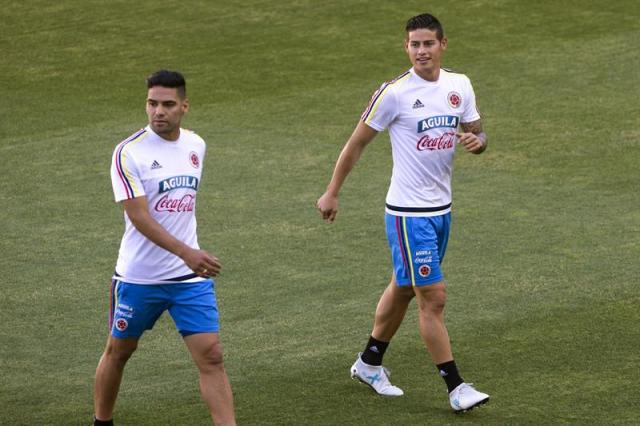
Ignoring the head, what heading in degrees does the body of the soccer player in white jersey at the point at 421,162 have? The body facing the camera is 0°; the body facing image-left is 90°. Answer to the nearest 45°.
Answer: approximately 315°

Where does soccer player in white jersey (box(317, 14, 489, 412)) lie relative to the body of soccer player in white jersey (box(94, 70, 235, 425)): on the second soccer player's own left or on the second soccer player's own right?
on the second soccer player's own left

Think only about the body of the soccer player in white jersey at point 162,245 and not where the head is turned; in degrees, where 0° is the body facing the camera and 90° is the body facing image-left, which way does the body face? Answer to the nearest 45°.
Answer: approximately 315°

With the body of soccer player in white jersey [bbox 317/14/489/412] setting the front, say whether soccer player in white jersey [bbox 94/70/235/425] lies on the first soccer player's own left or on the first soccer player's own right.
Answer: on the first soccer player's own right
